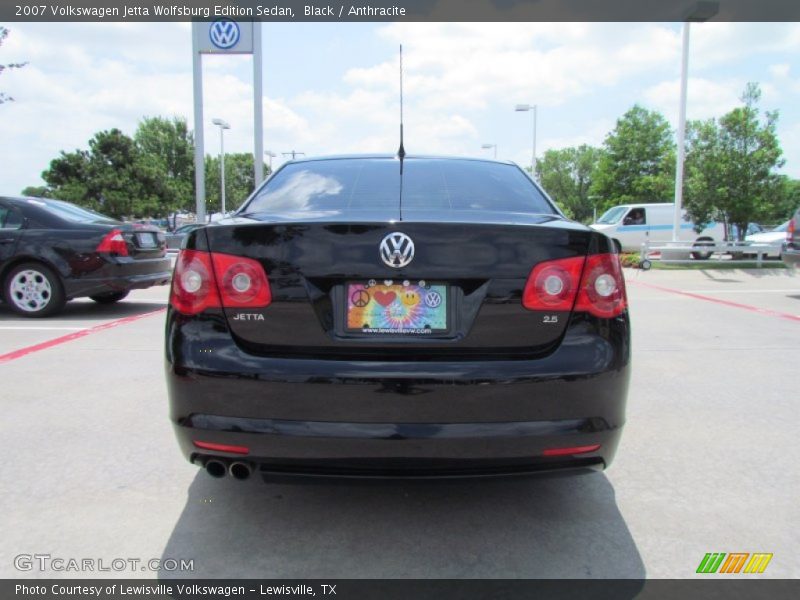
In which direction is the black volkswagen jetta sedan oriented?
away from the camera

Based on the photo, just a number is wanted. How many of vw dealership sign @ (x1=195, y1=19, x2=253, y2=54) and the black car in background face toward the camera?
1

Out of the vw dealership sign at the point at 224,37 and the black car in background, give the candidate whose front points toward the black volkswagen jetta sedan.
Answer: the vw dealership sign

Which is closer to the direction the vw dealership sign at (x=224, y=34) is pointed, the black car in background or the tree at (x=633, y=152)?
the black car in background

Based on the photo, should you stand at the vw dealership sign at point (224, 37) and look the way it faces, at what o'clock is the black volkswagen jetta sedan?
The black volkswagen jetta sedan is roughly at 12 o'clock from the vw dealership sign.

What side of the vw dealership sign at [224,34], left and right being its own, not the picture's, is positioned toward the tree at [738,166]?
left

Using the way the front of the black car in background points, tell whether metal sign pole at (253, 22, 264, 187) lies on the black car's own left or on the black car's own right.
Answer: on the black car's own right

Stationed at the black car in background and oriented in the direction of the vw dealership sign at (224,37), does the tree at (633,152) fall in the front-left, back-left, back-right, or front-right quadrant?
front-right

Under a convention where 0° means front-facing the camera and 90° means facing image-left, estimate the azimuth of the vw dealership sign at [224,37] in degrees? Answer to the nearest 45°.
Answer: approximately 0°

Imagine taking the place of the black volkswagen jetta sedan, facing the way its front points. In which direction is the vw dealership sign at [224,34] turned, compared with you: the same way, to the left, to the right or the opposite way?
the opposite way

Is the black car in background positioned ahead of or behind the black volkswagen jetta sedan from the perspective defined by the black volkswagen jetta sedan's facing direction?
ahead

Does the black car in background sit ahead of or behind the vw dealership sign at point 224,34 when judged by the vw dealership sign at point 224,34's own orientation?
ahead

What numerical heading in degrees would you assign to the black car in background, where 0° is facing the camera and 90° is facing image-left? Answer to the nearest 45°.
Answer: approximately 135°

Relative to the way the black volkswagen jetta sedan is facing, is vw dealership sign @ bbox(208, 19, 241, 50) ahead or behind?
ahead

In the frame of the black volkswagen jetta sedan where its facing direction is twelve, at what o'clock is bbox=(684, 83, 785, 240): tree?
The tree is roughly at 1 o'clock from the black volkswagen jetta sedan.
